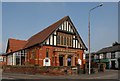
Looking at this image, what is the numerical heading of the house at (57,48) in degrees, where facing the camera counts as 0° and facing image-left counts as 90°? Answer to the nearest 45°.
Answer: approximately 315°
